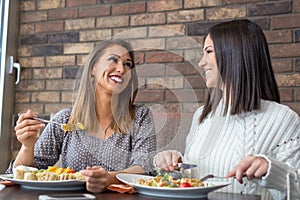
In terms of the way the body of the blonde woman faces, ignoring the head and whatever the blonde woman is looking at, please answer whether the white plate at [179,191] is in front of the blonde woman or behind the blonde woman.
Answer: in front

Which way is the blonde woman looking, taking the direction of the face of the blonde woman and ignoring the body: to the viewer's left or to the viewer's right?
to the viewer's right

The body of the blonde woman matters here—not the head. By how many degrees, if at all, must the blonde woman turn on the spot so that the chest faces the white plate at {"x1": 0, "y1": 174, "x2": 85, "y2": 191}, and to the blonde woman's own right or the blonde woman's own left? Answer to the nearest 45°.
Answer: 0° — they already face it

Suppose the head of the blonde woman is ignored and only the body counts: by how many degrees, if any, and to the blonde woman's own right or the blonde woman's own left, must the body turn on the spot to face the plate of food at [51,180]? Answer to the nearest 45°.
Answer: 0° — they already face it

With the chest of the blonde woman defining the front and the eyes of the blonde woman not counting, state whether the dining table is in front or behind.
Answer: in front

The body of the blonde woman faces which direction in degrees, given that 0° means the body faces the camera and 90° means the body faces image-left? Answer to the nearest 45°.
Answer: approximately 0°
